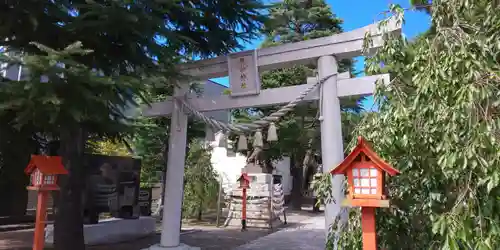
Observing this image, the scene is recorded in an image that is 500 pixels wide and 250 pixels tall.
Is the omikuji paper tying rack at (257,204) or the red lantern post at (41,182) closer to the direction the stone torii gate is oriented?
the red lantern post

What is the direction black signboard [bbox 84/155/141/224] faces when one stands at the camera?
facing the viewer and to the right of the viewer

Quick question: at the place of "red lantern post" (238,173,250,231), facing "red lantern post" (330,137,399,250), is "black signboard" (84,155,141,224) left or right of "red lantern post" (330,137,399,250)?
right

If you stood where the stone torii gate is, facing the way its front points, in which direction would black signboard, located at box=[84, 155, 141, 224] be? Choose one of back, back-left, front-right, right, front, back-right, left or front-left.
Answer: right

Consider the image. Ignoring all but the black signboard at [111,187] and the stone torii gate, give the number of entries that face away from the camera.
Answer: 0

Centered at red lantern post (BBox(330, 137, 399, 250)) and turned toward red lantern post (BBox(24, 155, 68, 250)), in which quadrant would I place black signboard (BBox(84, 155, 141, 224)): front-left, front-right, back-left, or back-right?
front-right

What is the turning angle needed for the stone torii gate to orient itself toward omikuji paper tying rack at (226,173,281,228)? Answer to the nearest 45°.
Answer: approximately 135° to its right

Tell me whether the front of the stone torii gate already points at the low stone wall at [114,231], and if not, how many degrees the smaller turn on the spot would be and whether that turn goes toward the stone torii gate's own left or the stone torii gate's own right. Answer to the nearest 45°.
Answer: approximately 90° to the stone torii gate's own right

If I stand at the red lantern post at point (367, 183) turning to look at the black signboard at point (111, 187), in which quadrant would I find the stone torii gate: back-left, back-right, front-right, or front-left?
front-right

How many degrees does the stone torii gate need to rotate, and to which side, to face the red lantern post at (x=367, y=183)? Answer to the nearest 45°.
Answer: approximately 45° to its left

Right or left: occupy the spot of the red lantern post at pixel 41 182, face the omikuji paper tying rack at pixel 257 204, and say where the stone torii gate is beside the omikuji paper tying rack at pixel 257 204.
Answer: right

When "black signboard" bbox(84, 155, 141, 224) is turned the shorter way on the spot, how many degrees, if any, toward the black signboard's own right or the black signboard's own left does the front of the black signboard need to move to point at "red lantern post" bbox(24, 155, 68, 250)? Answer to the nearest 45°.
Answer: approximately 45° to the black signboard's own right
